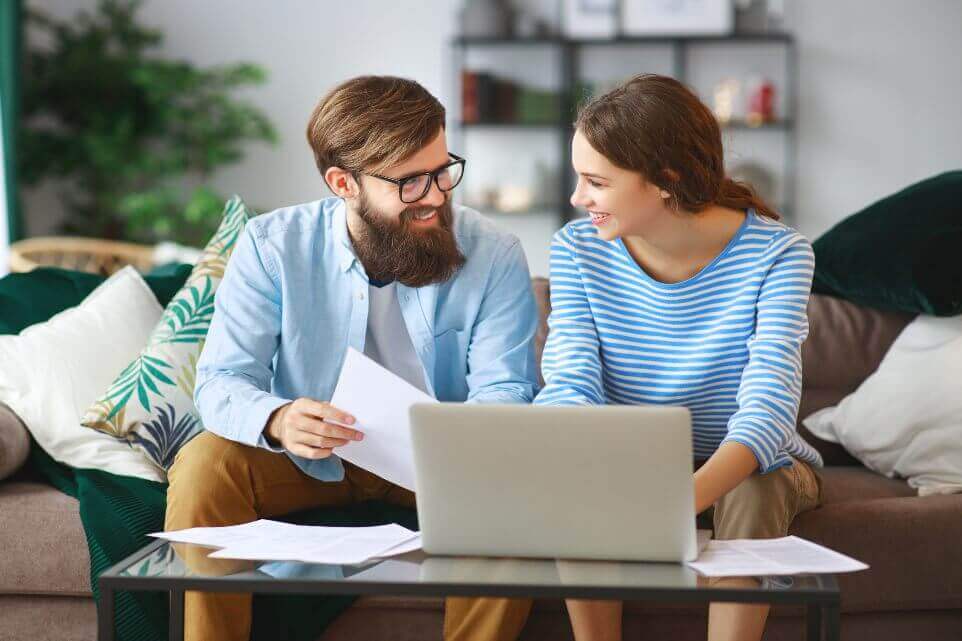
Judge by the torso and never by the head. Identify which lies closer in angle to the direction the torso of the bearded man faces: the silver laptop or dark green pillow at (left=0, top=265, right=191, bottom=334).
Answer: the silver laptop

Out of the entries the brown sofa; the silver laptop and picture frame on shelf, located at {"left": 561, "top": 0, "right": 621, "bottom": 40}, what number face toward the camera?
2

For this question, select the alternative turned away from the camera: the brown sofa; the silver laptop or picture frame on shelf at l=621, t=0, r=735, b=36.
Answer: the silver laptop

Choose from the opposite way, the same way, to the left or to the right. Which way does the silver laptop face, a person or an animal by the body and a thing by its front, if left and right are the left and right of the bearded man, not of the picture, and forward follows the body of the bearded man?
the opposite way

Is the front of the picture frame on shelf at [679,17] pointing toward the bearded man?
yes

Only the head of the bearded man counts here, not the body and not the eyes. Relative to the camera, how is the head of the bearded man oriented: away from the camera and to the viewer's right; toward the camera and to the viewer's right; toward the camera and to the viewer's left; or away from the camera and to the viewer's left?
toward the camera and to the viewer's right

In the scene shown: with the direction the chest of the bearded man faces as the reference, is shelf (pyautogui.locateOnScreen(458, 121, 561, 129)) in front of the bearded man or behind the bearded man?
behind

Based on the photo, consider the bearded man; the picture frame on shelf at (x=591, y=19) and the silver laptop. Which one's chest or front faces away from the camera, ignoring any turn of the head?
the silver laptop

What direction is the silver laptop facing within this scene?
away from the camera

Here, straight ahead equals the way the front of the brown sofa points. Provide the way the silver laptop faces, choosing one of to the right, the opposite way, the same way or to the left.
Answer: the opposite way
